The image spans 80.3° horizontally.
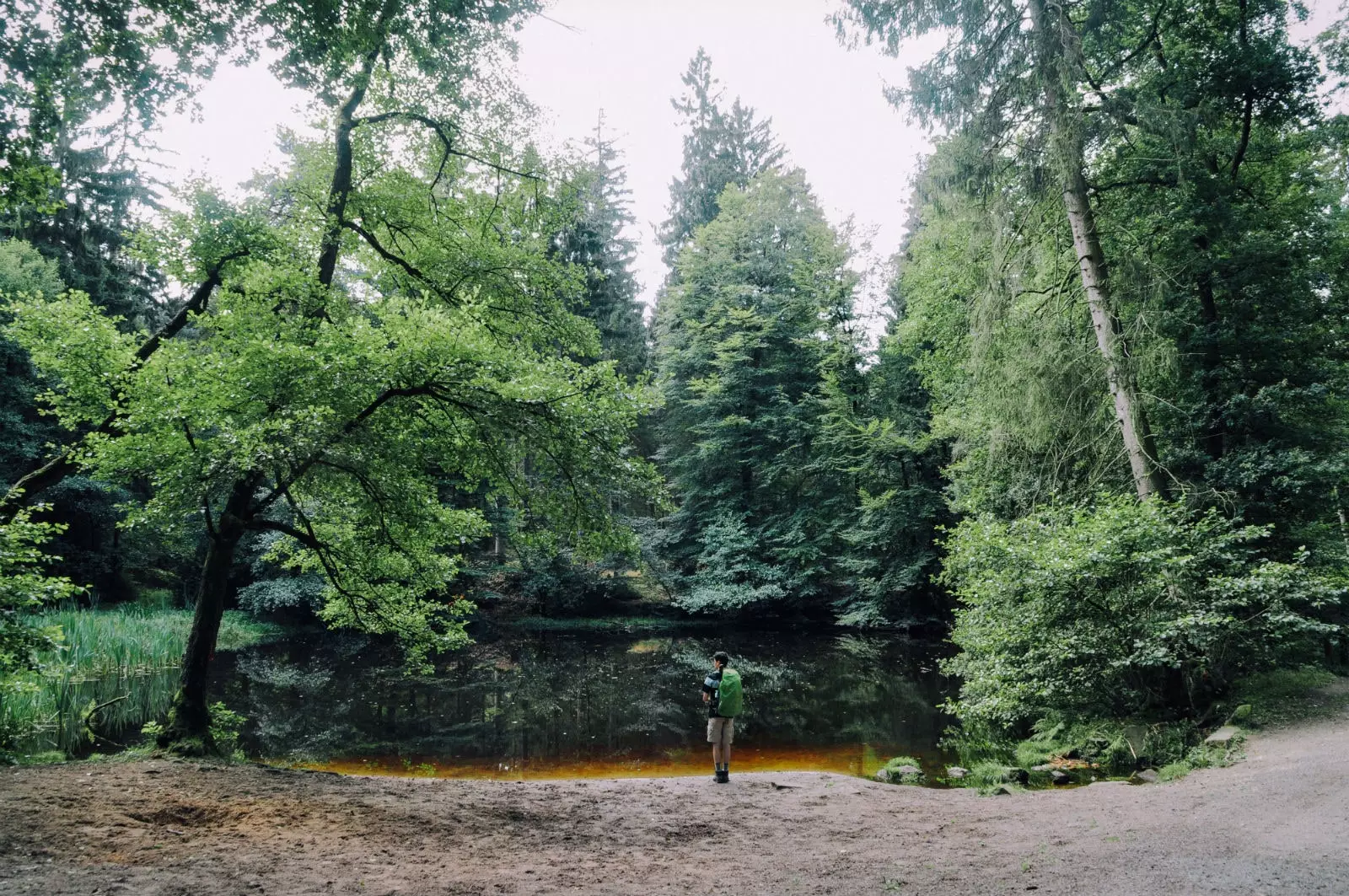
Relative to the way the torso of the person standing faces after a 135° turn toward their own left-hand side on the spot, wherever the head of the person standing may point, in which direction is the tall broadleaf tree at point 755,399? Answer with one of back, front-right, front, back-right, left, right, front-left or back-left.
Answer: back

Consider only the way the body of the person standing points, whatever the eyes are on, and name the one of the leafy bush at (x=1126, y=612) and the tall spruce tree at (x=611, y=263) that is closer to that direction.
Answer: the tall spruce tree

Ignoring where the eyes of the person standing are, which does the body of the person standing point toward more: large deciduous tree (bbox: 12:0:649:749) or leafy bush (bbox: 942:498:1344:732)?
the large deciduous tree

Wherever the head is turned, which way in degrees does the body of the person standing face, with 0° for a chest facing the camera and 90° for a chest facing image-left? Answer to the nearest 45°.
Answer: approximately 135°

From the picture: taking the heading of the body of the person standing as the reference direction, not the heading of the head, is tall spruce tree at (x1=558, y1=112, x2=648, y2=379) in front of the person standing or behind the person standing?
in front

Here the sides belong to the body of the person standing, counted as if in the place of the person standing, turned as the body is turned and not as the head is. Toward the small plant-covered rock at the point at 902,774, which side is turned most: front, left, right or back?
right

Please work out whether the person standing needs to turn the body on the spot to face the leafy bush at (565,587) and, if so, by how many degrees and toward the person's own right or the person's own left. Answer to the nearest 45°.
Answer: approximately 45° to the person's own right

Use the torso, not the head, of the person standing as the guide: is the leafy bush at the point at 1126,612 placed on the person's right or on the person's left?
on the person's right

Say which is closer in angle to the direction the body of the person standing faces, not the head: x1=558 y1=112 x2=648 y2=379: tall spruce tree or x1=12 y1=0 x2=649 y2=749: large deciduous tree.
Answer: the tall spruce tree

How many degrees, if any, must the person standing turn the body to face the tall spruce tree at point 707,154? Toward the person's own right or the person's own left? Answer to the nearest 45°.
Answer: approximately 45° to the person's own right

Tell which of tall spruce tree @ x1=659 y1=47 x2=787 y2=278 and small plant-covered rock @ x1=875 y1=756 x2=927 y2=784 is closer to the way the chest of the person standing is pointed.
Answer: the tall spruce tree
